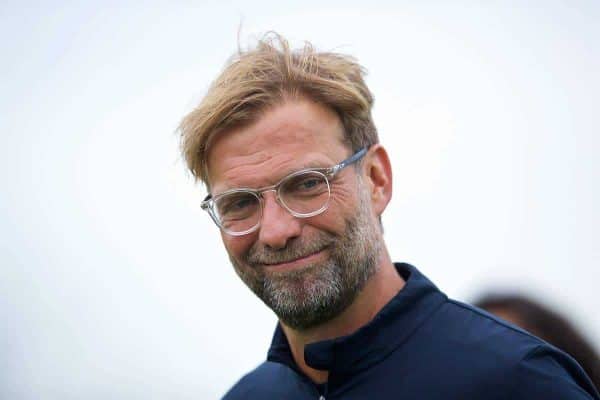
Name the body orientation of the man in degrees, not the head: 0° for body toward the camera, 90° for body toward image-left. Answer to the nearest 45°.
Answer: approximately 45°
